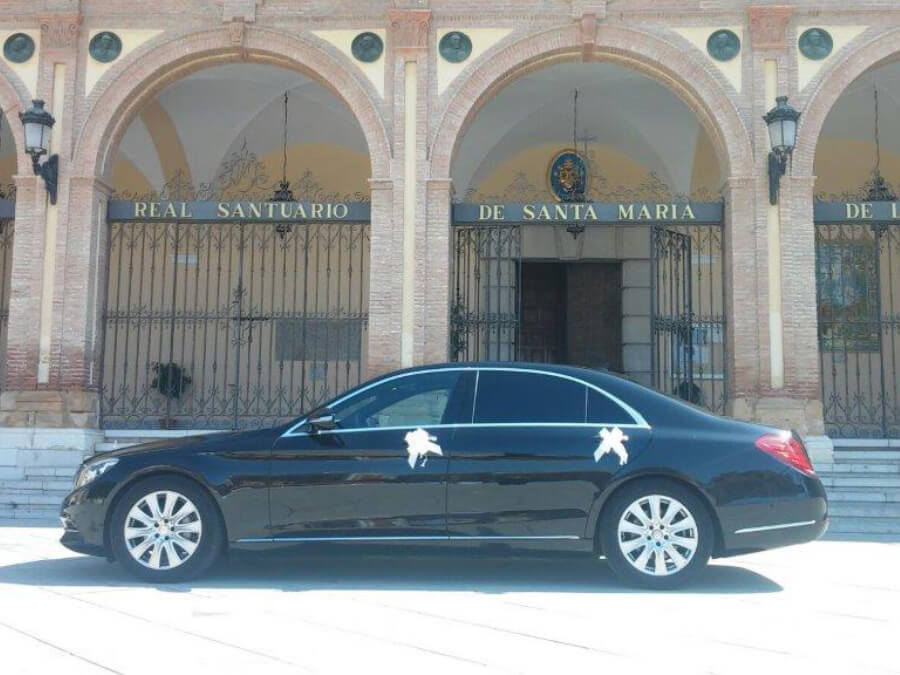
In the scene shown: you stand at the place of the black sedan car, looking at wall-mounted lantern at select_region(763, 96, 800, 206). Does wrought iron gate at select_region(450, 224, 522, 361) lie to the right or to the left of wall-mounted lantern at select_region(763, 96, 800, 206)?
left

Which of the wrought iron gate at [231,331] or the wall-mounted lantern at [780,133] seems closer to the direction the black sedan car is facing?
the wrought iron gate

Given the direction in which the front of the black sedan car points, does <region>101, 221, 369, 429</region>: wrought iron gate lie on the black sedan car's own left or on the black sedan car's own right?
on the black sedan car's own right

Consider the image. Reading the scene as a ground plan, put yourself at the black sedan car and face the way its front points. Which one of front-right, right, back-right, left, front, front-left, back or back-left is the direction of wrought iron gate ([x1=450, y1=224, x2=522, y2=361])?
right

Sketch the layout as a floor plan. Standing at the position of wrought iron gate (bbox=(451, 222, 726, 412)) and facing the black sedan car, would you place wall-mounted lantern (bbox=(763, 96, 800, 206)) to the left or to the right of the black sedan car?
left

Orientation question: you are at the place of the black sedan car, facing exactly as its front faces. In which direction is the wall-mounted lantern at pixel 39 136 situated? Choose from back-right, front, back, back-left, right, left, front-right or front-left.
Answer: front-right

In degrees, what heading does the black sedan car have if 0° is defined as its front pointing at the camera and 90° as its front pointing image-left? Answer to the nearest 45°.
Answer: approximately 90°

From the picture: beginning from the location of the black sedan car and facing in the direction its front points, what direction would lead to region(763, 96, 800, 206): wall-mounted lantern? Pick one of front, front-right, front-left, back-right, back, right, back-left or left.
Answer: back-right

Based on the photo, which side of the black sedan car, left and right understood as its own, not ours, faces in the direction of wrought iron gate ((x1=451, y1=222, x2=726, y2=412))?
right
